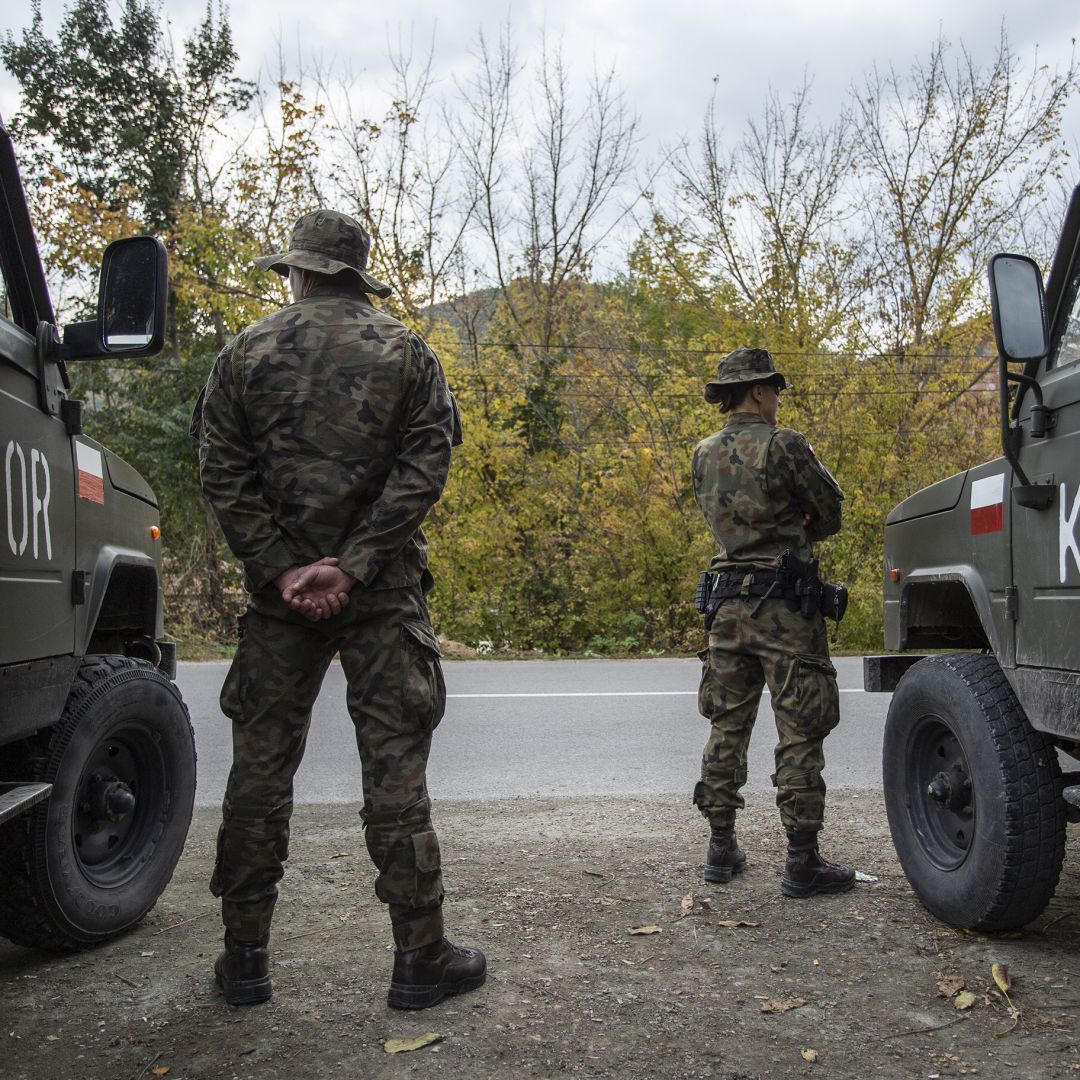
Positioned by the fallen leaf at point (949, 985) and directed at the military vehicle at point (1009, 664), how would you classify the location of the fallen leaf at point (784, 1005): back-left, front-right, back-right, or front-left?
back-left

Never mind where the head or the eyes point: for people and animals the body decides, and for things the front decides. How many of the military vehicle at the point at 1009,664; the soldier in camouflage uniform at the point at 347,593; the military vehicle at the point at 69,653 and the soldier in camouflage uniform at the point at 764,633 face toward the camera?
0

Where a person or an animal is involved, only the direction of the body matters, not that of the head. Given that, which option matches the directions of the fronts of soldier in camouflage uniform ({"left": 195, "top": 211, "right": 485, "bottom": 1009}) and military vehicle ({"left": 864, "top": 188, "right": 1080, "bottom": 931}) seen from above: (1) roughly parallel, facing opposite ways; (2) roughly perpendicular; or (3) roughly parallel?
roughly parallel

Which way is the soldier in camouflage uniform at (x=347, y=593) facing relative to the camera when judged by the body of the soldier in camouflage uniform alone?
away from the camera

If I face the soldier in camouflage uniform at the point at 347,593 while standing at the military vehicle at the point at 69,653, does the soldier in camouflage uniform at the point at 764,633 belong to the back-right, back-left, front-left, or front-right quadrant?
front-left

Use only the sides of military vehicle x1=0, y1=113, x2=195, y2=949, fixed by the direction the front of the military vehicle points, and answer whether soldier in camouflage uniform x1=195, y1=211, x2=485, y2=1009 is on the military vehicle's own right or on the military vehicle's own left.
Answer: on the military vehicle's own right

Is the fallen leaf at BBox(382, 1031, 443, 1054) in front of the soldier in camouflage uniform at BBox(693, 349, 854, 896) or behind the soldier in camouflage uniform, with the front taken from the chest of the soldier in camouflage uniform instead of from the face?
behind

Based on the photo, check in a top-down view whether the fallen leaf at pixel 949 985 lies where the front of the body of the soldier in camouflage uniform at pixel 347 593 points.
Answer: no

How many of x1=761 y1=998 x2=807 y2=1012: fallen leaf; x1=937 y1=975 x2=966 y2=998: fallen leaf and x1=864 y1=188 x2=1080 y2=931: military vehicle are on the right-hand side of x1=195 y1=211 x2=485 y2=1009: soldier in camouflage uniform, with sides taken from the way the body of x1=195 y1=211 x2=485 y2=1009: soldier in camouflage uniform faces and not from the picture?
3

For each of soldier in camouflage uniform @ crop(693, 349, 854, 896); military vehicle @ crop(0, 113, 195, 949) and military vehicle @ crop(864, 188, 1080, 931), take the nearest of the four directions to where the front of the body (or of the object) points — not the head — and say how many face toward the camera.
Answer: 0

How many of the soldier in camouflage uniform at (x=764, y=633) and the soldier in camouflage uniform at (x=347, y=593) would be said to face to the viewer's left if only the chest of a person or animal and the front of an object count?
0

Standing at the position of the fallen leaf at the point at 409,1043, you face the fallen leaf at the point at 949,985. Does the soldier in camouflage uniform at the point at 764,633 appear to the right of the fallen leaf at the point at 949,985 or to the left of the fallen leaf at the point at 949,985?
left

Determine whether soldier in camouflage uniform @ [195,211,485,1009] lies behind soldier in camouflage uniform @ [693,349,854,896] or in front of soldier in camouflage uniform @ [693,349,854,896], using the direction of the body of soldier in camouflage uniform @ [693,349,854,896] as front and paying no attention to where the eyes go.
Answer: behind

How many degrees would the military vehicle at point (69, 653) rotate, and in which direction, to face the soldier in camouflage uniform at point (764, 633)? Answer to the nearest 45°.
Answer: approximately 45° to its right

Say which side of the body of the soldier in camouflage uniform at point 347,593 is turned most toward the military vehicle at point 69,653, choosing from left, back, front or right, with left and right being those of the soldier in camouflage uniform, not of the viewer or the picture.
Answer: left

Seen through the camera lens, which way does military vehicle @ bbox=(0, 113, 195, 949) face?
facing away from the viewer and to the right of the viewer
